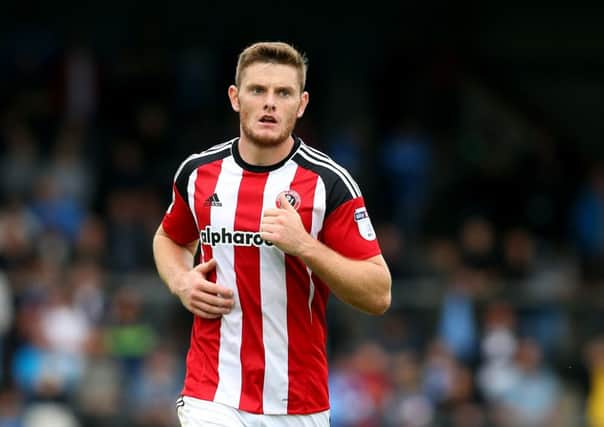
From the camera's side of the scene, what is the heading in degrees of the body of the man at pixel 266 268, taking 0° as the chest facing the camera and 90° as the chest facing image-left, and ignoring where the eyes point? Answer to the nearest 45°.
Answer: approximately 0°
